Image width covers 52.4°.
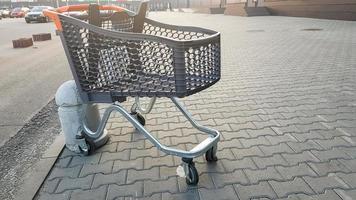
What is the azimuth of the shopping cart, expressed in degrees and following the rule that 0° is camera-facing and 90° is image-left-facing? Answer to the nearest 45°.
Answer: approximately 315°

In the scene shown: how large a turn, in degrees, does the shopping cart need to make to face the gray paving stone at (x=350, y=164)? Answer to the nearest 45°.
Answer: approximately 45° to its left

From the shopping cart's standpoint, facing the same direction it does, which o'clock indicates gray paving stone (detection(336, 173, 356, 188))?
The gray paving stone is roughly at 11 o'clock from the shopping cart.

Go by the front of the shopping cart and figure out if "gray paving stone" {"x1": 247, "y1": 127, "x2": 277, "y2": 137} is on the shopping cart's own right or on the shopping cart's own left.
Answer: on the shopping cart's own left
